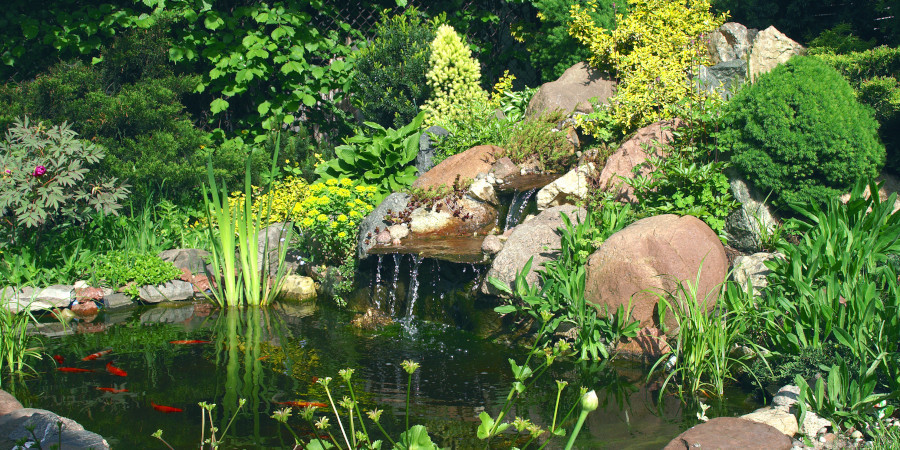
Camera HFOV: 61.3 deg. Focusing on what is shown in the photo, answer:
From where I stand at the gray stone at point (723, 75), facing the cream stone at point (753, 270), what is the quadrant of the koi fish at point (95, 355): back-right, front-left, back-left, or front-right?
front-right

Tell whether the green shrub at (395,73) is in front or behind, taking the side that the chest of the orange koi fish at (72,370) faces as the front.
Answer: behind

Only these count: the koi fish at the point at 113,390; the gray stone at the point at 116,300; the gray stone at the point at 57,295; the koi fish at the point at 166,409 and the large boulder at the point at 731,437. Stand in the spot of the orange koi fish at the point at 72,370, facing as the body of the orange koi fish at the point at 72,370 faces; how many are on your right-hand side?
2

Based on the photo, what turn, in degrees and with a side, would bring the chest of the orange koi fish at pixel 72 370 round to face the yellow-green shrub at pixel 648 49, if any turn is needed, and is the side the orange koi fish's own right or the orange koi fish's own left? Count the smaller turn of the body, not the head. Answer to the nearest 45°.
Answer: approximately 180°

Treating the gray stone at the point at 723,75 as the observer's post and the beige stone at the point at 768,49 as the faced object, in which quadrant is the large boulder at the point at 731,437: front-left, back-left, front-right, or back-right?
back-right

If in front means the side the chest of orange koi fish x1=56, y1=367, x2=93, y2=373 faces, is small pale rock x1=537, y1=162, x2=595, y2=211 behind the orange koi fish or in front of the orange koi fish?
behind

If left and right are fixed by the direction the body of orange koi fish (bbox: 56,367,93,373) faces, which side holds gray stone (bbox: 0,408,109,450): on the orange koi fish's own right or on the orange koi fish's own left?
on the orange koi fish's own left

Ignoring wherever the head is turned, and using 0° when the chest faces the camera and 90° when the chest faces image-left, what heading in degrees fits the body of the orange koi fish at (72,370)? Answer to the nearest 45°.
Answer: approximately 90°

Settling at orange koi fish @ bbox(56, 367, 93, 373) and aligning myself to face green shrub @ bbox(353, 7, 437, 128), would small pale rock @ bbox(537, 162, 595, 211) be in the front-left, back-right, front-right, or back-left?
front-right

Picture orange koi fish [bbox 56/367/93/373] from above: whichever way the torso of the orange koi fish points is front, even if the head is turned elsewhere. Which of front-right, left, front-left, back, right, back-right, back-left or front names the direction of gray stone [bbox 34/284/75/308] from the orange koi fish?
right

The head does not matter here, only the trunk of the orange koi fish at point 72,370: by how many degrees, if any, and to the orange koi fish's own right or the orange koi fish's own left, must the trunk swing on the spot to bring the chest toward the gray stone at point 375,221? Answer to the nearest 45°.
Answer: approximately 135° to the orange koi fish's own right
